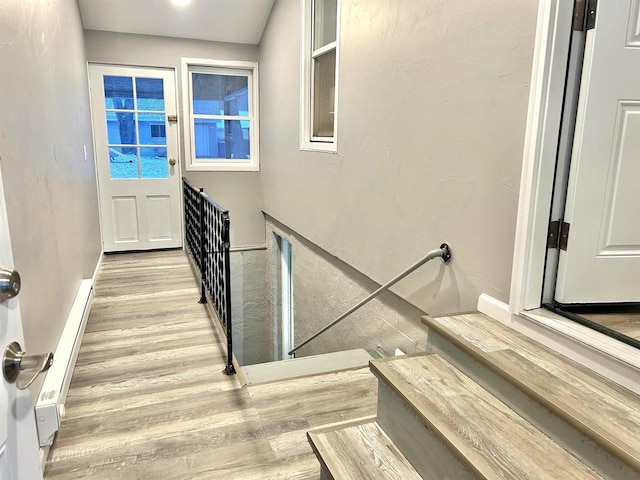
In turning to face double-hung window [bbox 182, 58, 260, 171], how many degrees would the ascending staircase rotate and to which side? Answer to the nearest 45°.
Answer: approximately 90° to its right

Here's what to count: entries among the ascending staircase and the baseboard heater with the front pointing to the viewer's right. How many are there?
1

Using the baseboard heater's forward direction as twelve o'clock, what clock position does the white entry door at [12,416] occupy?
The white entry door is roughly at 3 o'clock from the baseboard heater.

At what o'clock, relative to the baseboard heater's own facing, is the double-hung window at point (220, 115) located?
The double-hung window is roughly at 10 o'clock from the baseboard heater.

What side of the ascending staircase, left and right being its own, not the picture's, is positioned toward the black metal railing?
right

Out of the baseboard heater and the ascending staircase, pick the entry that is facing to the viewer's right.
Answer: the baseboard heater

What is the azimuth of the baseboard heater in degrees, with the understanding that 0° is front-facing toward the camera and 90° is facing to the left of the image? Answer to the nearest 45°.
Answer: approximately 270°

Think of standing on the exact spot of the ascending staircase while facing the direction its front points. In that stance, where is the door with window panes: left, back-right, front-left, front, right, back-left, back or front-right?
right

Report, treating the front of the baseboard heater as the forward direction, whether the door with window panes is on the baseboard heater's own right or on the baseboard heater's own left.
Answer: on the baseboard heater's own left

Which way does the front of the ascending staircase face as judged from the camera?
facing the viewer and to the left of the viewer

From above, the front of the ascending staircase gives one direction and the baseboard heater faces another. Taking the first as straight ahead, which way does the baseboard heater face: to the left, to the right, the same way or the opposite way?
the opposite way

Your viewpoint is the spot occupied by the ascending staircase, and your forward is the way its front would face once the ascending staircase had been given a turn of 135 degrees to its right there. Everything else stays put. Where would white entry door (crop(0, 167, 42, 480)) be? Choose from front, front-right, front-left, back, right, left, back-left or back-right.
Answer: back-left
